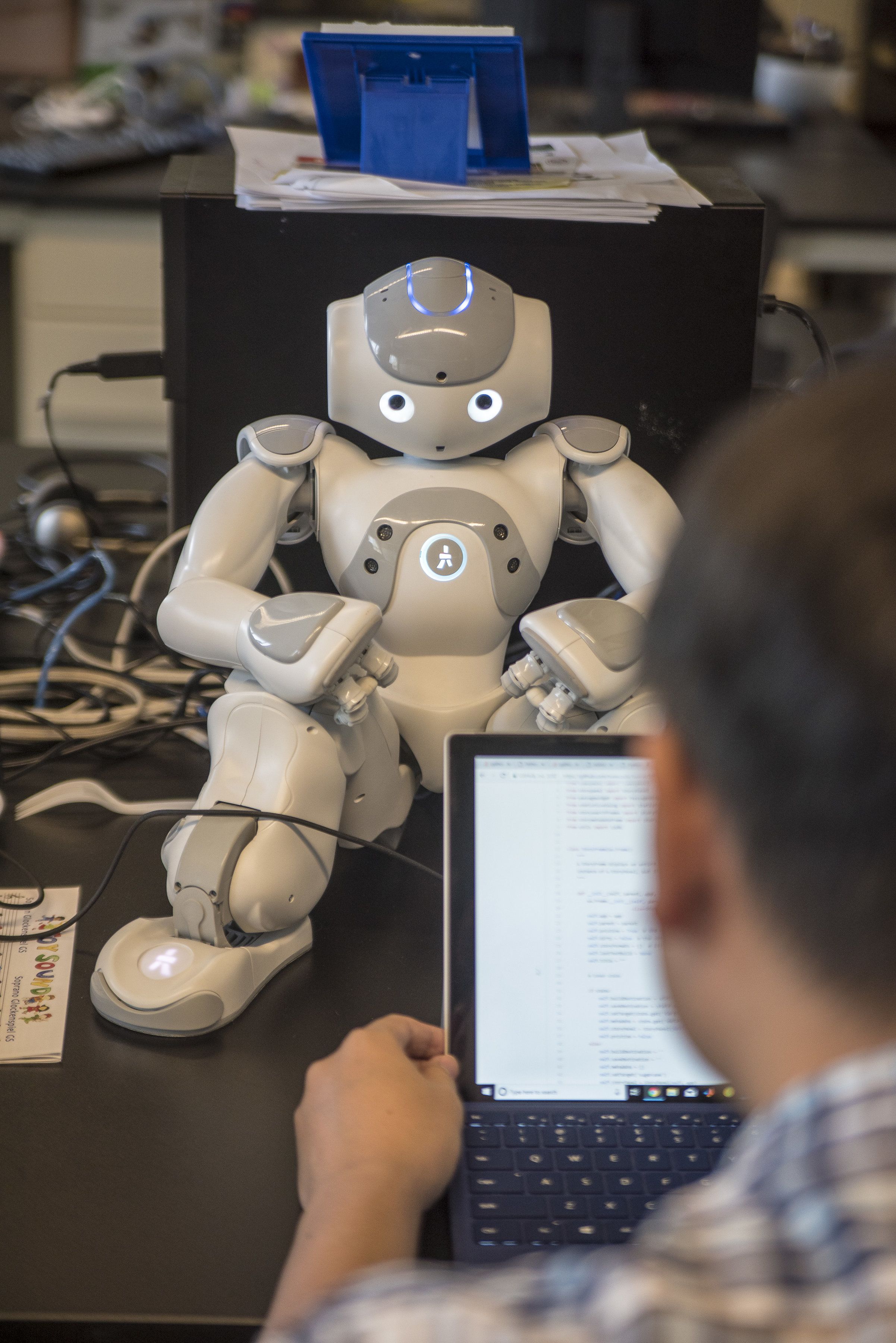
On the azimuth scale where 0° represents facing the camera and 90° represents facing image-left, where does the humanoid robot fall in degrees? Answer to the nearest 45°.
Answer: approximately 0°
